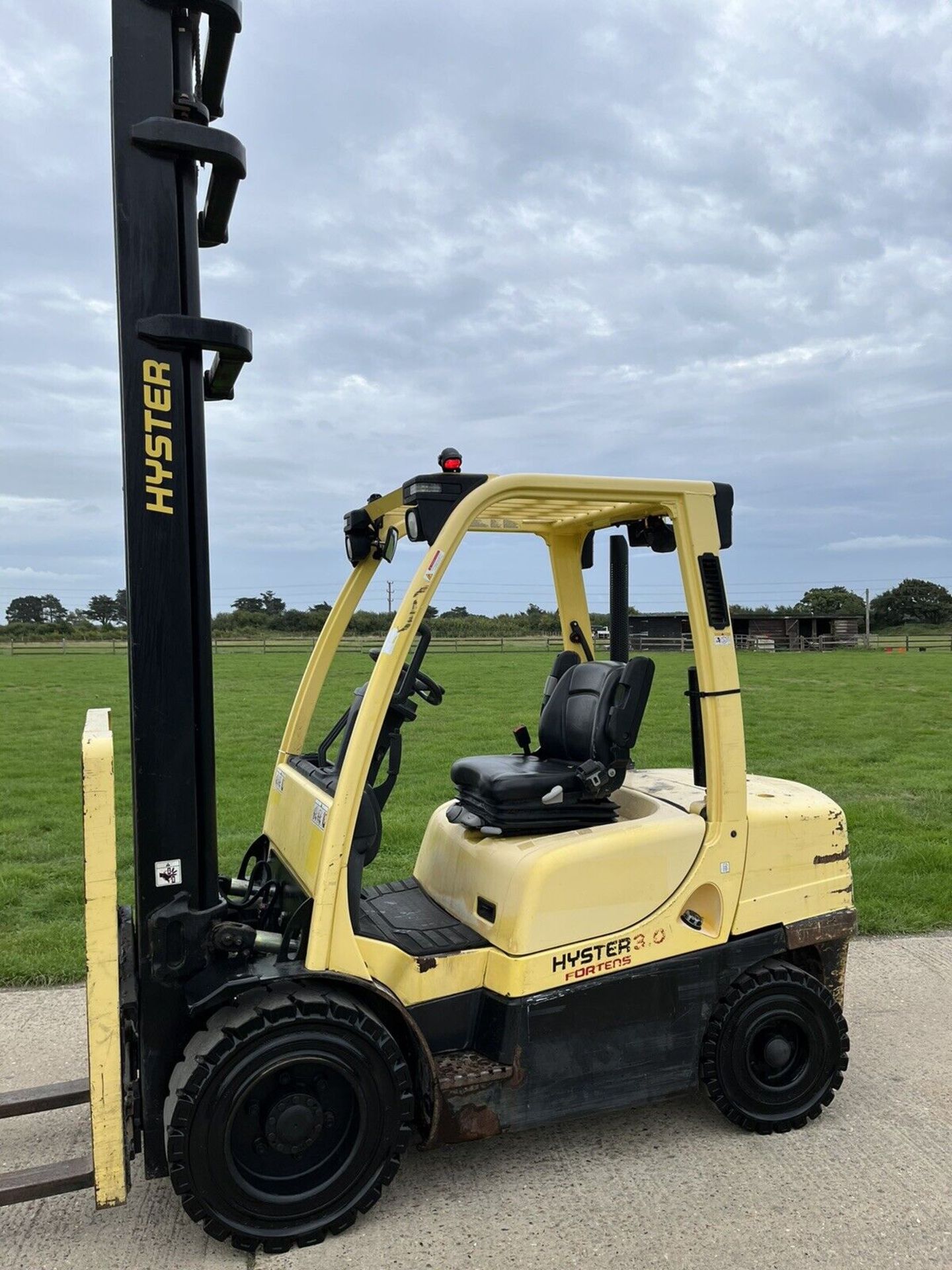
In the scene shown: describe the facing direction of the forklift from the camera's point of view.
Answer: facing the viewer and to the left of the viewer
